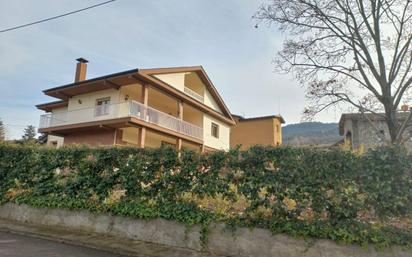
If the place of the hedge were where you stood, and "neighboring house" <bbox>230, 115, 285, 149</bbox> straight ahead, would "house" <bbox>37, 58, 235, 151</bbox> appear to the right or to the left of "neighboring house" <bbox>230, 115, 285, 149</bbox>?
left

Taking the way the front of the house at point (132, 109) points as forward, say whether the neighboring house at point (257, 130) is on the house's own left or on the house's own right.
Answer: on the house's own left

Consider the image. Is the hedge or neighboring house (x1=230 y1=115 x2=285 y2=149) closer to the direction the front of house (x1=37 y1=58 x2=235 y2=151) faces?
the hedge

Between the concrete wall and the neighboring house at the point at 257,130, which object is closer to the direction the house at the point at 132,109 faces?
the concrete wall
